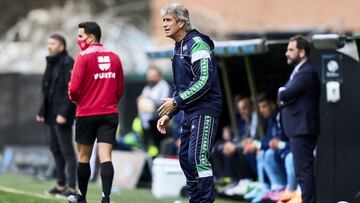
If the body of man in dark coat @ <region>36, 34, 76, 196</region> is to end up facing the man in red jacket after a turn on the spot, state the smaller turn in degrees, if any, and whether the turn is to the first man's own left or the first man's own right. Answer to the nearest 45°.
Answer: approximately 45° to the first man's own left

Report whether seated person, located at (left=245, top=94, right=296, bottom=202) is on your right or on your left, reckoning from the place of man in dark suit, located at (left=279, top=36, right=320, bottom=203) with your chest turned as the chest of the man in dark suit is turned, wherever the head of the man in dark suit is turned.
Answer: on your right

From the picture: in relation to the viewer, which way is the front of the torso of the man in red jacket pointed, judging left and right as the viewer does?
facing away from the viewer and to the left of the viewer

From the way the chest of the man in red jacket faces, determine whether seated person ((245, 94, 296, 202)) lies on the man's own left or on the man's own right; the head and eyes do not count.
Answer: on the man's own right

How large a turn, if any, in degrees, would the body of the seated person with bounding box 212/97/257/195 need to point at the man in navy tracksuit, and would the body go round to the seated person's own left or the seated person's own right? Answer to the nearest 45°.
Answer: approximately 45° to the seated person's own left

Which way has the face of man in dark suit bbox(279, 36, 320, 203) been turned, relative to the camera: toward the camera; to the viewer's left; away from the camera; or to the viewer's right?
to the viewer's left

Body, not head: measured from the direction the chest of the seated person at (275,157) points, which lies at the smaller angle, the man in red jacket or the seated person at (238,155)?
the man in red jacket

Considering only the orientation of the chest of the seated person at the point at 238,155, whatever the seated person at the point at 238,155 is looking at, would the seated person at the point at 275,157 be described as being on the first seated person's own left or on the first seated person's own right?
on the first seated person's own left

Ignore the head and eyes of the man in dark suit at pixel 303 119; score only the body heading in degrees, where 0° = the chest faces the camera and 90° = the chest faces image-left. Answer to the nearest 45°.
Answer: approximately 90°
